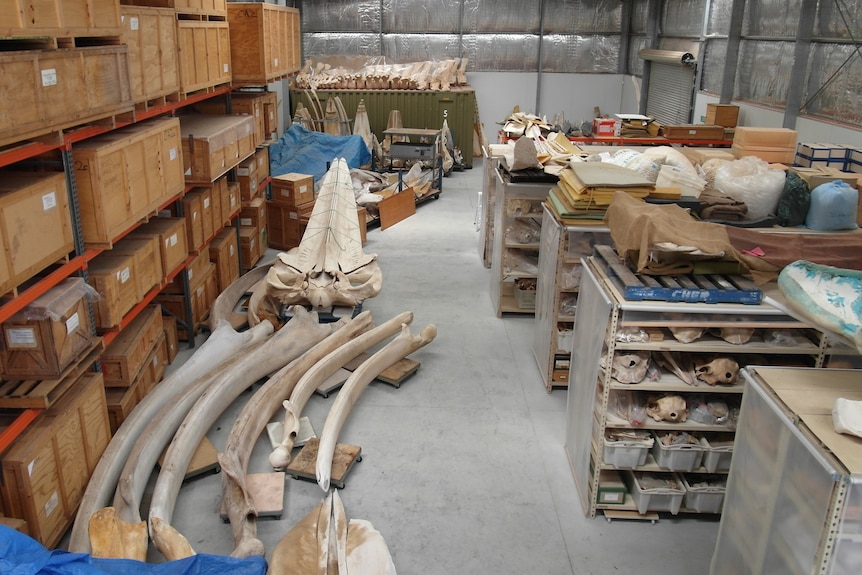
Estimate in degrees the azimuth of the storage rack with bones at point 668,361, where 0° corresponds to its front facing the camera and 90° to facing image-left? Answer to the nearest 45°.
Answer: approximately 0°

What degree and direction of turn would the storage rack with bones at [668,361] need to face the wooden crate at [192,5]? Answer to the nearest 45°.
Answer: approximately 90° to its right

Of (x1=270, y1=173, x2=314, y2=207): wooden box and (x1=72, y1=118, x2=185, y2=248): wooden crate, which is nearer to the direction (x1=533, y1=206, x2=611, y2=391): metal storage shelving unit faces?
the wooden crate
